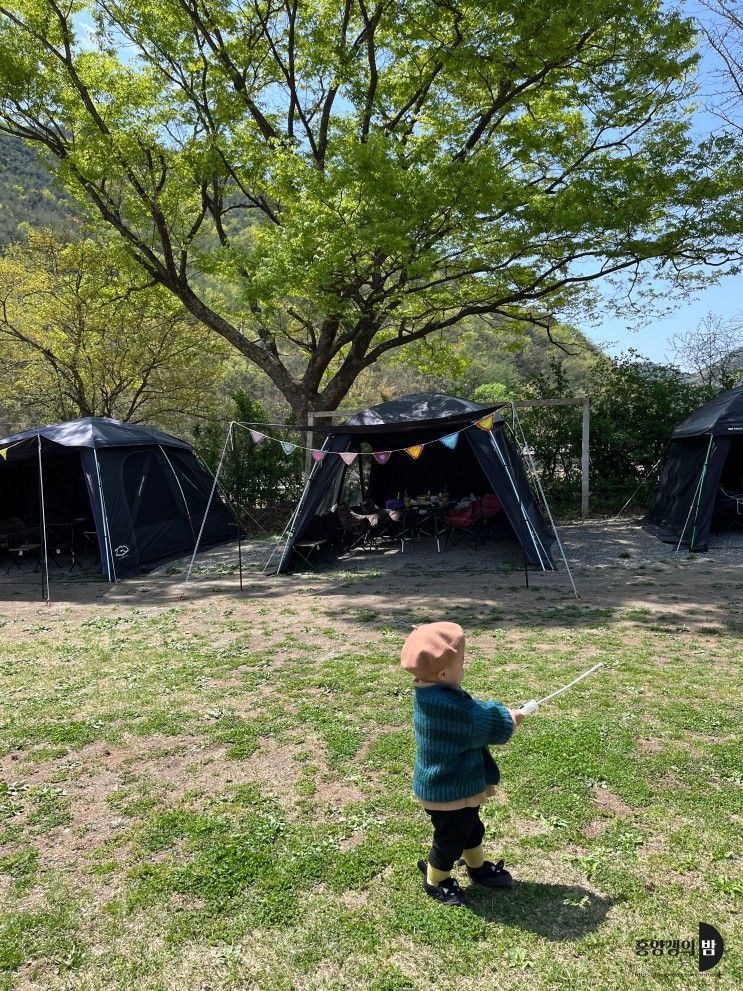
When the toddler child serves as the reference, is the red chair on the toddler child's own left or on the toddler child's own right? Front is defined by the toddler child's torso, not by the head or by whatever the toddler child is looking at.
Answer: on the toddler child's own left

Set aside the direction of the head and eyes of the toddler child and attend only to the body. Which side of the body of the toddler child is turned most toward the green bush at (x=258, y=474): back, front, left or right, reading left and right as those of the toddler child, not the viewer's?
left

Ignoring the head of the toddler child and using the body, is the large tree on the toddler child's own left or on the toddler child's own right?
on the toddler child's own left

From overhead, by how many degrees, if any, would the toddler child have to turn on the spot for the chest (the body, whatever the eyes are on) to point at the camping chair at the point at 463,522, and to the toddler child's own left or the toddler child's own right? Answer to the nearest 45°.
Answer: approximately 90° to the toddler child's own left

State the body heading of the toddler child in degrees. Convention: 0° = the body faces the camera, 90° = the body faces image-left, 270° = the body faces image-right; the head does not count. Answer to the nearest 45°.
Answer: approximately 270°

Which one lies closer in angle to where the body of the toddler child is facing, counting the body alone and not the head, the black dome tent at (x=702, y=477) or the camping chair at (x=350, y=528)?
the black dome tent

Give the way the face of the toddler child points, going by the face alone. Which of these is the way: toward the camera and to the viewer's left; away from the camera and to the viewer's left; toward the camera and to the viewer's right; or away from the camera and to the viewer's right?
away from the camera and to the viewer's right

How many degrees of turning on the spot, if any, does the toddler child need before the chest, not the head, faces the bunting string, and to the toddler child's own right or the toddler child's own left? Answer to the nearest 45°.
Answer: approximately 90° to the toddler child's own left
